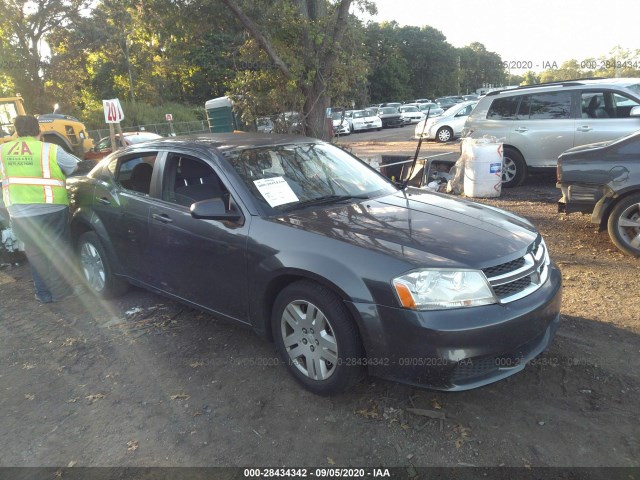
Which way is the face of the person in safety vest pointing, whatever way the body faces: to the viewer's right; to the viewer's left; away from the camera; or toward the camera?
away from the camera

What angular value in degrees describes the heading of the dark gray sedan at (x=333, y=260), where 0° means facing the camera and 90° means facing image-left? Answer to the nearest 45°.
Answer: approximately 315°

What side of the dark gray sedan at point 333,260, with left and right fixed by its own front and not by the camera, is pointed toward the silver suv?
left

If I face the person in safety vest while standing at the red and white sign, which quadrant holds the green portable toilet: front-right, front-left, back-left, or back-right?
back-left

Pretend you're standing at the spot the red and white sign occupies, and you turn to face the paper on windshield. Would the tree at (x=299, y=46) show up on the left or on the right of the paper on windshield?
left

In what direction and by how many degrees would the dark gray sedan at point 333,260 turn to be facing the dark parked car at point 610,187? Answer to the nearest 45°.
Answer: approximately 90° to its left

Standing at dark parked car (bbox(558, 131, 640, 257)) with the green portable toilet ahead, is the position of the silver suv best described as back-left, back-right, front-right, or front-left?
front-right

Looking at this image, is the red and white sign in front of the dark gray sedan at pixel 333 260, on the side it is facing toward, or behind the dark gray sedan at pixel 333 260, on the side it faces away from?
behind

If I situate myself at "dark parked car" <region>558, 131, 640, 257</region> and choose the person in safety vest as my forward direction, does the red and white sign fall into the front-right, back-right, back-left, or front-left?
front-right

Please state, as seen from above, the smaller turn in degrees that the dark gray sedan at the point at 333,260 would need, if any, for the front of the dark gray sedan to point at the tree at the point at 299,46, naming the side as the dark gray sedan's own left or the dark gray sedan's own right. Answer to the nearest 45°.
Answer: approximately 135° to the dark gray sedan's own left

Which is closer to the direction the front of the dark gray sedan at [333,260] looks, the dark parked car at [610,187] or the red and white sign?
the dark parked car

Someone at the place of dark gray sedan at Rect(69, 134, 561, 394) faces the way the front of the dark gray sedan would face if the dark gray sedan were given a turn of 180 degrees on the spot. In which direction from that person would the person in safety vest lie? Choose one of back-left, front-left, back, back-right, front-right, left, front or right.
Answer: front

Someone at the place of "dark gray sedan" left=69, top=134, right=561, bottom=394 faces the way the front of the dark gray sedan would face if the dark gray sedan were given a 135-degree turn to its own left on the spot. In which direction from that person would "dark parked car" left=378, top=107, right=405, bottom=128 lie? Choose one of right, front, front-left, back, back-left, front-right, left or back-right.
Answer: front

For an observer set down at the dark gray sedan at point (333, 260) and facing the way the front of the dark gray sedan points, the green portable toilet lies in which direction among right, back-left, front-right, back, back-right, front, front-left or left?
back-left

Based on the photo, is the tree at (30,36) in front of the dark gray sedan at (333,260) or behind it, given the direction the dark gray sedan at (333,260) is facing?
behind
